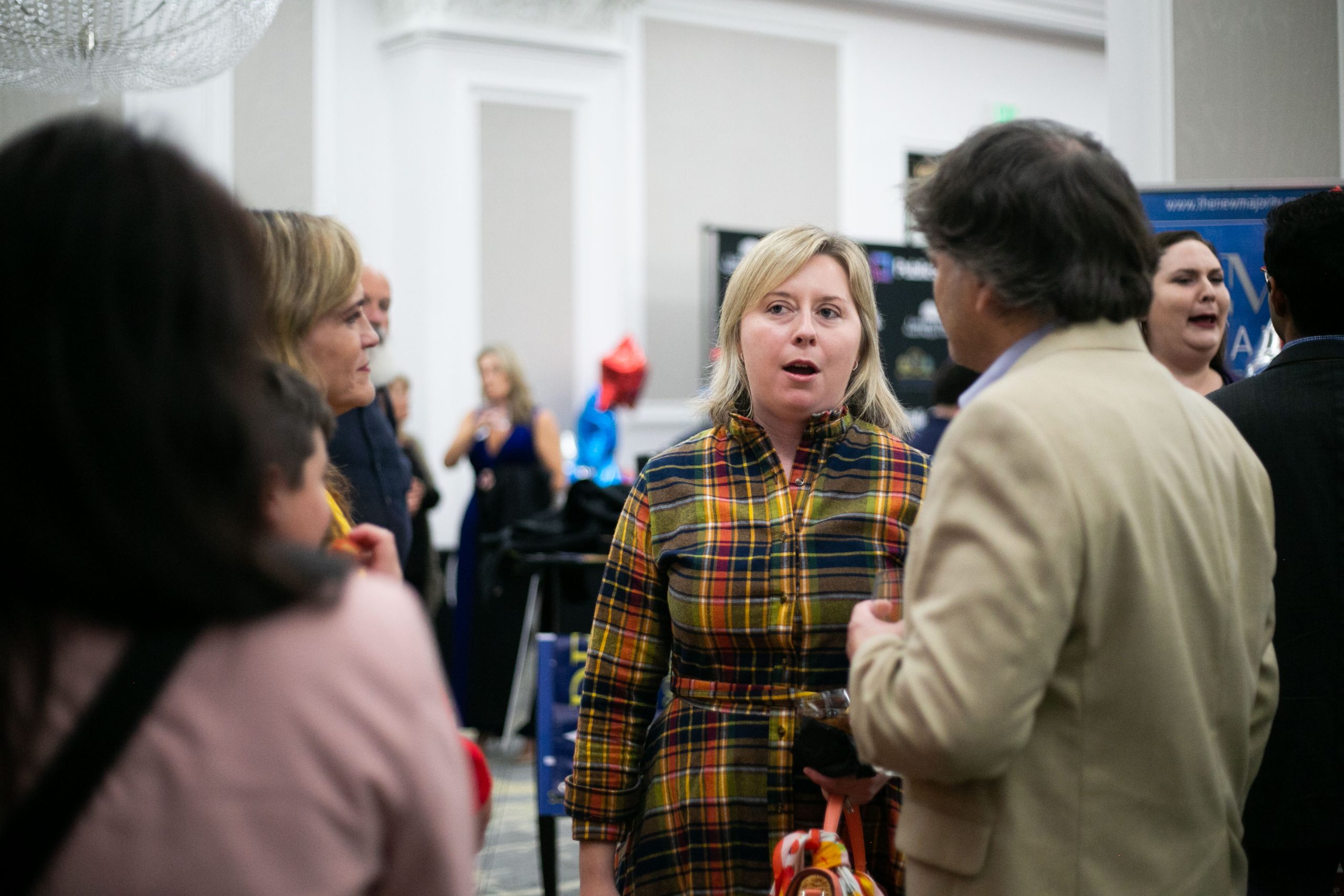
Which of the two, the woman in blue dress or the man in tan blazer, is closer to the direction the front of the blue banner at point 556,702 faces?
the man in tan blazer

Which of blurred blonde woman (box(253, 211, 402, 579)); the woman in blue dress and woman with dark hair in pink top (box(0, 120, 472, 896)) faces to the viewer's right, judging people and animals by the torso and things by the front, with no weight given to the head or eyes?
the blurred blonde woman

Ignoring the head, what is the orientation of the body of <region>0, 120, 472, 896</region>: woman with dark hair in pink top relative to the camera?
away from the camera

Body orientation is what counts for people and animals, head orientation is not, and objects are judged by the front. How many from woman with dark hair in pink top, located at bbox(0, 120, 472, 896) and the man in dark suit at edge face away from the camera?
2

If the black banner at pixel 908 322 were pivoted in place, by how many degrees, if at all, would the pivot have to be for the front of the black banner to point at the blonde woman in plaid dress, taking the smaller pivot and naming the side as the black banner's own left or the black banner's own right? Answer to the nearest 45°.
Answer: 0° — it already faces them

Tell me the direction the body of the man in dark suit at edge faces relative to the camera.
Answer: away from the camera

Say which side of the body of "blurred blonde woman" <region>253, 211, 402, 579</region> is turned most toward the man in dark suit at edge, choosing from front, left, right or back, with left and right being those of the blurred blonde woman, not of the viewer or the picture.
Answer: front

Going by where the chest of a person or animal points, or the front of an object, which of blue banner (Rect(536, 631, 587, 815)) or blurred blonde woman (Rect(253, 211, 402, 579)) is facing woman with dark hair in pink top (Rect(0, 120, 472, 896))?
the blue banner

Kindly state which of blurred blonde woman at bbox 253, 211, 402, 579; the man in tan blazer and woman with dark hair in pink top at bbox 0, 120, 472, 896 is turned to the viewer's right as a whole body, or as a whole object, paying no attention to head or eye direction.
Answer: the blurred blonde woman

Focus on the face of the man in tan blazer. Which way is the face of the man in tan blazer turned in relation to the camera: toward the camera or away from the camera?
away from the camera

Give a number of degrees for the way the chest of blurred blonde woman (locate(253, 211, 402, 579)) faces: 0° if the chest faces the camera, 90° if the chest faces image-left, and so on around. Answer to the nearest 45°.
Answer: approximately 270°

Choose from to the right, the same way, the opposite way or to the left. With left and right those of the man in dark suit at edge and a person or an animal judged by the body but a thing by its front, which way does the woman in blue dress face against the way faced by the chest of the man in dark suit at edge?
the opposite way

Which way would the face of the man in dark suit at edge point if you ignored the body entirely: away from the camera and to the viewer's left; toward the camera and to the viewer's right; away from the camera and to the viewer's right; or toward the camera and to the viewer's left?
away from the camera and to the viewer's left

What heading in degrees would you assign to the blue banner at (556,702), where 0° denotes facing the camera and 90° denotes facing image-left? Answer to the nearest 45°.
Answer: approximately 0°
